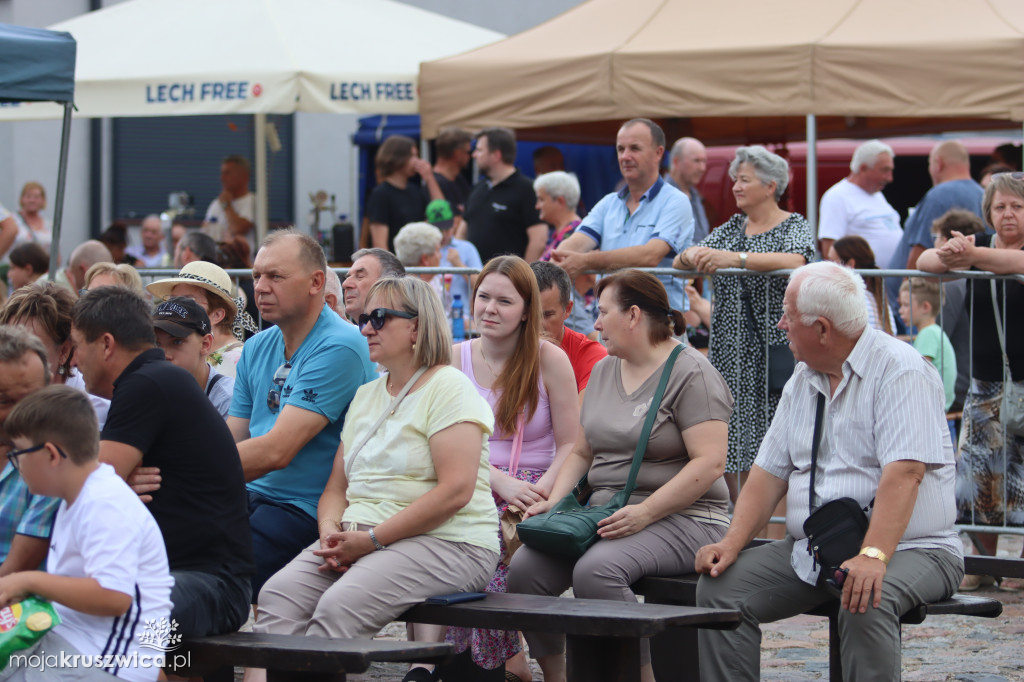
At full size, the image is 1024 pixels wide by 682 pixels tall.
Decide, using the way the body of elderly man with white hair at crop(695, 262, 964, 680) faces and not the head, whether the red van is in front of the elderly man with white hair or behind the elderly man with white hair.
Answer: behind

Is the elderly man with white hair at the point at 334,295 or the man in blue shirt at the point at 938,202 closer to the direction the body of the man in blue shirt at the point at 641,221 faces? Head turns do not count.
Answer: the elderly man with white hair

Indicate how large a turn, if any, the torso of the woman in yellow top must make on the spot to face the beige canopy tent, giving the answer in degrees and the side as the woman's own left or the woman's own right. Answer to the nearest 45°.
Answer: approximately 180°

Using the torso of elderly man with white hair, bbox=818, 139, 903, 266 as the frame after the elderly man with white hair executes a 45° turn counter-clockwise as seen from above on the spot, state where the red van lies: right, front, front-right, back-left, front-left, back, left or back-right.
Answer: left

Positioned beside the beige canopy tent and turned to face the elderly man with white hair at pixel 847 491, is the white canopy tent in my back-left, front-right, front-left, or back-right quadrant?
back-right

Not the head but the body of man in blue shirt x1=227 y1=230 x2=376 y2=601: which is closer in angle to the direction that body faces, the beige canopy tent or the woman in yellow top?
the woman in yellow top

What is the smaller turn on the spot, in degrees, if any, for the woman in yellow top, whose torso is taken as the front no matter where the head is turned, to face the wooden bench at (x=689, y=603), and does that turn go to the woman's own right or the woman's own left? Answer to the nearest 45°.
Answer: approximately 135° to the woman's own left

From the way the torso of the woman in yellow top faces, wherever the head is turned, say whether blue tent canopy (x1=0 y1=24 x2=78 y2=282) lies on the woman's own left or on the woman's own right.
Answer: on the woman's own right

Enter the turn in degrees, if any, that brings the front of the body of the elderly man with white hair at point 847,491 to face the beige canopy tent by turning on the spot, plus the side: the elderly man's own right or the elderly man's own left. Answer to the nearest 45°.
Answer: approximately 135° to the elderly man's own right

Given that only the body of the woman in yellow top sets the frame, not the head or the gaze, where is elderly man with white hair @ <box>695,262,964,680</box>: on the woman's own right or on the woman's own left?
on the woman's own left

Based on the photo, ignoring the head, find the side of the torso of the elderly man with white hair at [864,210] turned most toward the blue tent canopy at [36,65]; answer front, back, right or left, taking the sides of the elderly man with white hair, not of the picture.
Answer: right
